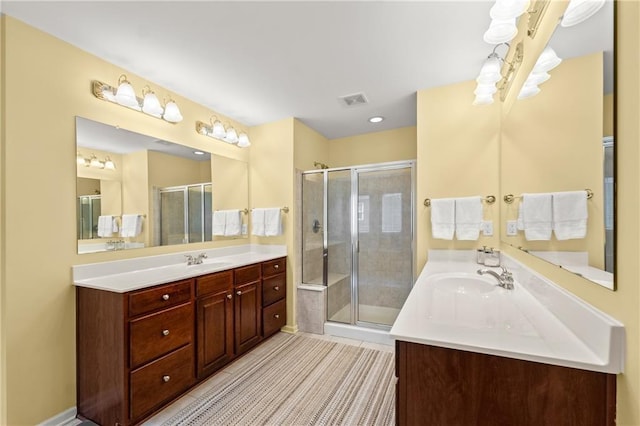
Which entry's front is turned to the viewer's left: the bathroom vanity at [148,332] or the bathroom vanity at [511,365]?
the bathroom vanity at [511,365]

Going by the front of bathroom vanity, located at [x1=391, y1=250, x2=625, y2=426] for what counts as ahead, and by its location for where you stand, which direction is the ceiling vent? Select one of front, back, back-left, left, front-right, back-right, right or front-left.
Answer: front-right

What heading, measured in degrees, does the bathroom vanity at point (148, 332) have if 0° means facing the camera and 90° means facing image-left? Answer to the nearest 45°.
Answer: approximately 315°

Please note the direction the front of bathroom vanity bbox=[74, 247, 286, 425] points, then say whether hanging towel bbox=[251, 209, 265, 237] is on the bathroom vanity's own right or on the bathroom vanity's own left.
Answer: on the bathroom vanity's own left

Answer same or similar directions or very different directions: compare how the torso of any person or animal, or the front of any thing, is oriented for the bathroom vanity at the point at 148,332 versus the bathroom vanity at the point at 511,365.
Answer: very different directions

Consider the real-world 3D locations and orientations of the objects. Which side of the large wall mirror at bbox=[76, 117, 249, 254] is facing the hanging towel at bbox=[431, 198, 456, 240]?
front

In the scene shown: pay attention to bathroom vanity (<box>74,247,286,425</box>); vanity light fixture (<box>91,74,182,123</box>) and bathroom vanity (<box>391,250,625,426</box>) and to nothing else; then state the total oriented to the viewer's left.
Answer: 1

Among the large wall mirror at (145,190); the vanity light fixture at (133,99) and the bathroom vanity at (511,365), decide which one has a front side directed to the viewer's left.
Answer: the bathroom vanity

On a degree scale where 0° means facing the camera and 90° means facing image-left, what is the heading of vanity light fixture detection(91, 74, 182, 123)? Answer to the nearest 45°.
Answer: approximately 315°

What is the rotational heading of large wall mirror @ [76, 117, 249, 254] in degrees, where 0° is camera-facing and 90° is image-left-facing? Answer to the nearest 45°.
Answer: approximately 315°

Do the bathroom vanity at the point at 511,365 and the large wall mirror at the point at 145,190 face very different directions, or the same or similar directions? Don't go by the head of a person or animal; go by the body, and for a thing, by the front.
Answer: very different directions

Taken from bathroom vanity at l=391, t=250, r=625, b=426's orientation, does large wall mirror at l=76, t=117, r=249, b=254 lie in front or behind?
in front
